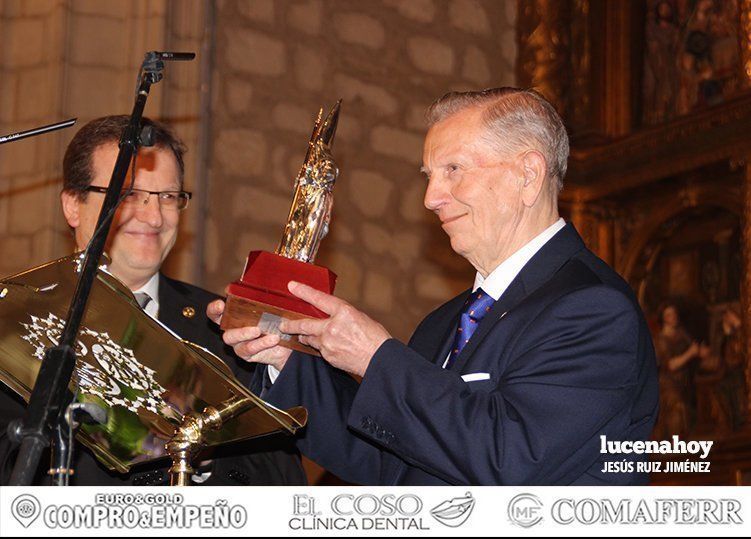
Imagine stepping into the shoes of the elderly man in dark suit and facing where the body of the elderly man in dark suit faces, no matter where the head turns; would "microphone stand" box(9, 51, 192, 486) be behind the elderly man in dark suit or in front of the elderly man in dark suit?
in front

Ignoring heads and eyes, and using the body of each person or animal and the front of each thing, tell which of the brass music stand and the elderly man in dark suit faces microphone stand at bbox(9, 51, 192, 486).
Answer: the elderly man in dark suit

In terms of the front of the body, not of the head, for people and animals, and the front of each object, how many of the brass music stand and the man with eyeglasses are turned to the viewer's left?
0

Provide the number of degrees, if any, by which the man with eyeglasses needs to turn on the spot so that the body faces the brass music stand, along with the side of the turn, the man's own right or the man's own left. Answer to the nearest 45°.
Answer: approximately 45° to the man's own right

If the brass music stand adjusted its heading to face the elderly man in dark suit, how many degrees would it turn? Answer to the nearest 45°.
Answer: approximately 45° to its right

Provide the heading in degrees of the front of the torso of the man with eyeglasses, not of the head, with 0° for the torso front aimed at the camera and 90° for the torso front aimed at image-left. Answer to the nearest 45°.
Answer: approximately 315°

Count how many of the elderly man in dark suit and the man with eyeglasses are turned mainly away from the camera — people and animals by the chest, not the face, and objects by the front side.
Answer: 0

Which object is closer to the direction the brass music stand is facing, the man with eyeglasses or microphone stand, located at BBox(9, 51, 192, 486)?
the man with eyeglasses

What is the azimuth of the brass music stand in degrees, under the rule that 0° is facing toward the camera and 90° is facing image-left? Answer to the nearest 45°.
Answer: approximately 225°

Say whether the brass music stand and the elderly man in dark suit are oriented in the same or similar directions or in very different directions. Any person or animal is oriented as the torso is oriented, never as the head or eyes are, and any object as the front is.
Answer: very different directions

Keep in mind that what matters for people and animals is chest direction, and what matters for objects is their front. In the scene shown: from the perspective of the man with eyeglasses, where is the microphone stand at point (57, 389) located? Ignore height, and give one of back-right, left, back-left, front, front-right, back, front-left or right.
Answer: front-right

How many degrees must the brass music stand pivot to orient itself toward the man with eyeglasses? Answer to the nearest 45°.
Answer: approximately 45° to its left
